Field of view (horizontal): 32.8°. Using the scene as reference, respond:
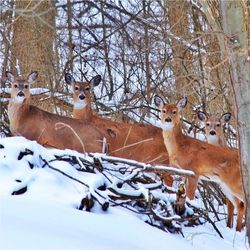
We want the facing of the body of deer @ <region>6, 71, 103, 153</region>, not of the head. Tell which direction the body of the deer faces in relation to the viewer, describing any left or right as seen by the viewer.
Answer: facing to the left of the viewer

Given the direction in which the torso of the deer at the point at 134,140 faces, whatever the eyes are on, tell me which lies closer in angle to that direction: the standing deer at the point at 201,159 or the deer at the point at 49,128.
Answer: the deer

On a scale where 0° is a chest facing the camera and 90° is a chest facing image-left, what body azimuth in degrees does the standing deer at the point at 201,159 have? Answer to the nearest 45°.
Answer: approximately 90°

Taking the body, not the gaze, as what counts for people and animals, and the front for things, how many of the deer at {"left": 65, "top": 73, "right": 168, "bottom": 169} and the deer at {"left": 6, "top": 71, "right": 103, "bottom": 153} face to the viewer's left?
2

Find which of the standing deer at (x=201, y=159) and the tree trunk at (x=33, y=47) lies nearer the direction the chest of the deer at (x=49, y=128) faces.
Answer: the tree trunk

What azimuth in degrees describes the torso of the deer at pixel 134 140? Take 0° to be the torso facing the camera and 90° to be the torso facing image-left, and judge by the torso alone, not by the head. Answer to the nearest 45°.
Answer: approximately 90°
